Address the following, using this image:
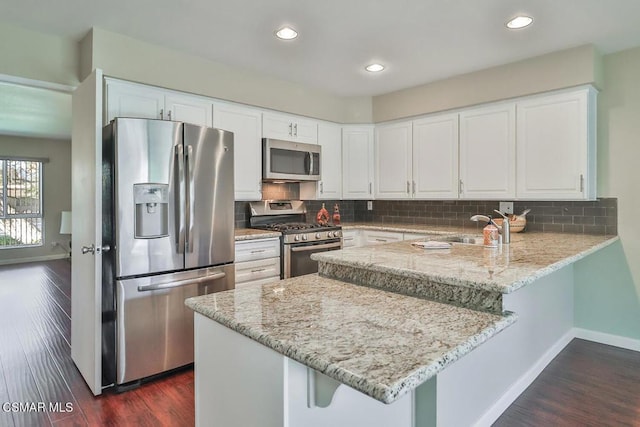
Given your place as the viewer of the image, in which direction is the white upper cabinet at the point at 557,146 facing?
facing the viewer and to the left of the viewer

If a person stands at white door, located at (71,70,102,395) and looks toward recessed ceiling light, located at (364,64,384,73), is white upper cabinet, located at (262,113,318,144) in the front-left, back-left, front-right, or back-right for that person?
front-left

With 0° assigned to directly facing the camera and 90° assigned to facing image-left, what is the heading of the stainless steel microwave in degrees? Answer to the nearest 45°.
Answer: approximately 315°

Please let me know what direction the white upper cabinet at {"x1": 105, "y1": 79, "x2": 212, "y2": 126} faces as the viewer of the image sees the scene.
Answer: facing the viewer and to the right of the viewer

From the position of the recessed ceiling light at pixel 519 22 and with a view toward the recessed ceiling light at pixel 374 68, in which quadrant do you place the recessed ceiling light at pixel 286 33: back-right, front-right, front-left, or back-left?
front-left

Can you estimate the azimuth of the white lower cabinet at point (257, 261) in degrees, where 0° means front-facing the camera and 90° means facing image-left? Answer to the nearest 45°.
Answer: approximately 315°

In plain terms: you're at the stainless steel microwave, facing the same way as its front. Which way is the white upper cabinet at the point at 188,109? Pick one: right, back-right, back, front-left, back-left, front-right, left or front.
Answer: right

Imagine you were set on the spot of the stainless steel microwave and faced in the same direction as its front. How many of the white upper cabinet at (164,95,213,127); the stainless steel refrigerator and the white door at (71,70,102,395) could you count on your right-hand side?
3

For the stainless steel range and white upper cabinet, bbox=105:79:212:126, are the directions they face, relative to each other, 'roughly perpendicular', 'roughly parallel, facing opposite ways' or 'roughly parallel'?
roughly parallel

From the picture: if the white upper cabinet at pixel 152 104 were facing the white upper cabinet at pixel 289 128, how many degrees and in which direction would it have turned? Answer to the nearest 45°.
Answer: approximately 90° to its left

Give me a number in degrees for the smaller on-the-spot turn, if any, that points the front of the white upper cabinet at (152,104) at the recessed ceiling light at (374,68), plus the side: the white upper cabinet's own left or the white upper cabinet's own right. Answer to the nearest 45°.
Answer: approximately 45° to the white upper cabinet's own left

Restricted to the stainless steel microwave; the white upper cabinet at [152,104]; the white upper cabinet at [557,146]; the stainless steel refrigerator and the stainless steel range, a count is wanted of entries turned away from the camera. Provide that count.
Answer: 0

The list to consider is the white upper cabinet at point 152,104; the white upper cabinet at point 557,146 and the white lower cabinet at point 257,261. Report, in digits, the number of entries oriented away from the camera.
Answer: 0
